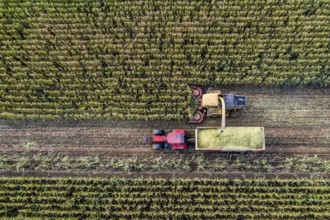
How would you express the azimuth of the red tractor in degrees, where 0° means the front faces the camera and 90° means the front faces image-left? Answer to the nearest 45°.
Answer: approximately 90°

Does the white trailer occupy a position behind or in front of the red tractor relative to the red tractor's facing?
behind
